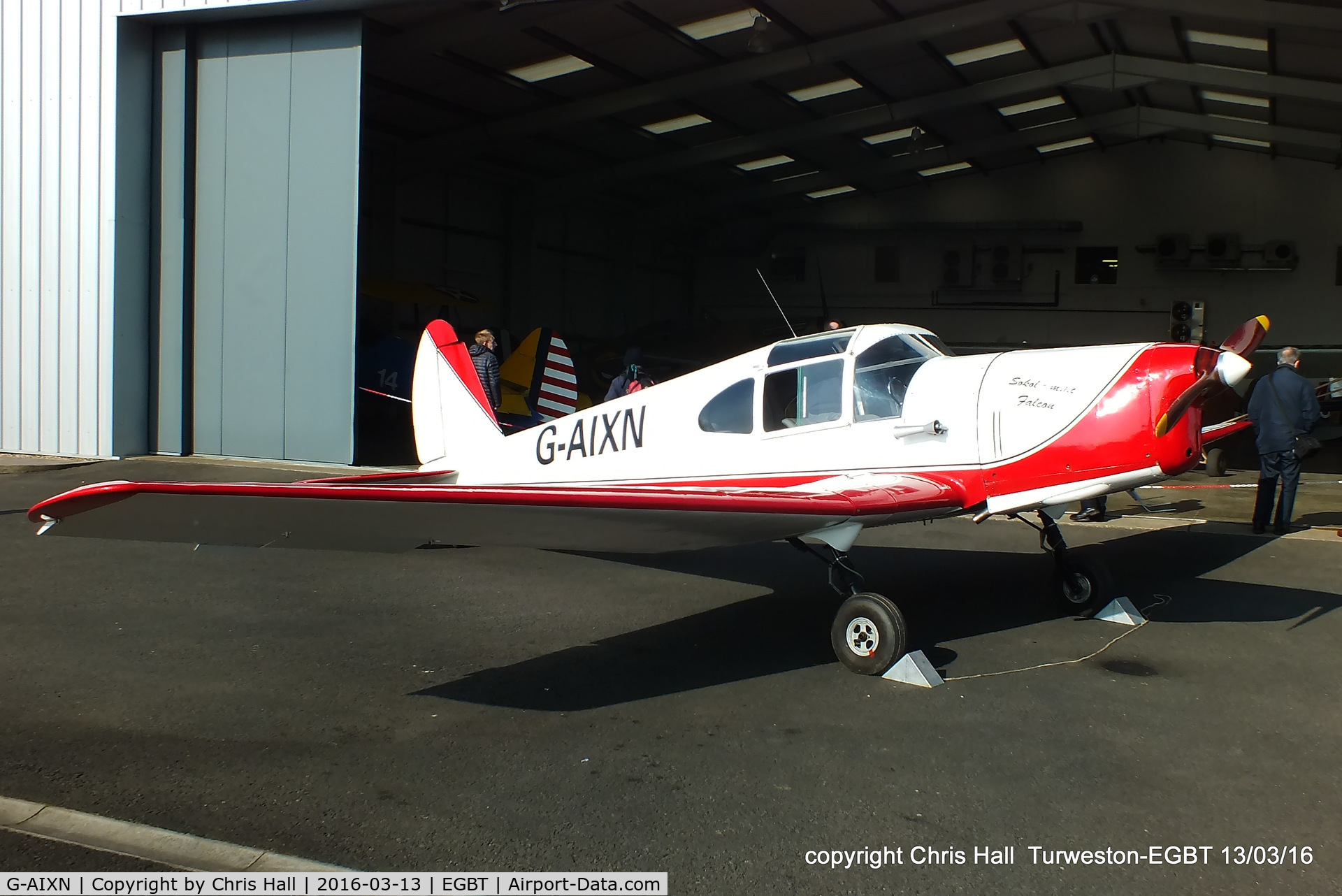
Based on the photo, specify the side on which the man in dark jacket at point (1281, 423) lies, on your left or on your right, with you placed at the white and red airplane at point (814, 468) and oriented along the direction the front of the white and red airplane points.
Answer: on your left

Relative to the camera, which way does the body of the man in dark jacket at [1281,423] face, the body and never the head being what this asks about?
away from the camera

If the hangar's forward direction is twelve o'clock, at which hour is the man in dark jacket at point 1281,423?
The man in dark jacket is roughly at 11 o'clock from the hangar.

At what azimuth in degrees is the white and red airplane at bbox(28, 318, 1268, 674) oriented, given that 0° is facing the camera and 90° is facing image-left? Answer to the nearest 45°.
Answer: approximately 315°

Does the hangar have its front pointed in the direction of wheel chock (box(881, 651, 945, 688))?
yes

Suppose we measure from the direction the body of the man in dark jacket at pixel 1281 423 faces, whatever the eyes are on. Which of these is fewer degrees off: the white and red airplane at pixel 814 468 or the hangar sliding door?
the hangar sliding door

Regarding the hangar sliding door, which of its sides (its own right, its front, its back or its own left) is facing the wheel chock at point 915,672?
front

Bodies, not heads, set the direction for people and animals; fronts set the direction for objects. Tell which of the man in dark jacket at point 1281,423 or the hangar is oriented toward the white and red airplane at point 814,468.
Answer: the hangar

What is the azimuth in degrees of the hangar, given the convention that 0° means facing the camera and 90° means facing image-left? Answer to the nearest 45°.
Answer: approximately 0°

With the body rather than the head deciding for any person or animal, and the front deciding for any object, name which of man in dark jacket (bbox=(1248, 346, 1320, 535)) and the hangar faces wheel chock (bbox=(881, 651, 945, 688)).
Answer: the hangar

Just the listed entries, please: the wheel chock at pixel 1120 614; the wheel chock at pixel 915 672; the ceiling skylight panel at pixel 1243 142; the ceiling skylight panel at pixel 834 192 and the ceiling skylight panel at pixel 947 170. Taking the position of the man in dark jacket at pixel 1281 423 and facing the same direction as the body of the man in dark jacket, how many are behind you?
2
